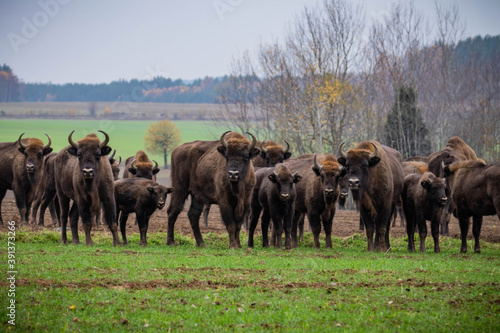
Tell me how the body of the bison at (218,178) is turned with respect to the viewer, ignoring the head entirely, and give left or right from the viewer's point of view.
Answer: facing the viewer and to the right of the viewer

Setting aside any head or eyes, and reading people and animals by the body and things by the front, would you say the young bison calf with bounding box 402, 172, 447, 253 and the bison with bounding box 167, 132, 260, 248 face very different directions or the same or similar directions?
same or similar directions

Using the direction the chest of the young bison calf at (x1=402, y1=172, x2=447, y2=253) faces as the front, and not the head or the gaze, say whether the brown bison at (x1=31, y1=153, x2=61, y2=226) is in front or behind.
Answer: behind

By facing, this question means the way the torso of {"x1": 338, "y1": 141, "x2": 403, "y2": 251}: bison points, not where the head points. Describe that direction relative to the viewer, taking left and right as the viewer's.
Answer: facing the viewer and to the left of the viewer

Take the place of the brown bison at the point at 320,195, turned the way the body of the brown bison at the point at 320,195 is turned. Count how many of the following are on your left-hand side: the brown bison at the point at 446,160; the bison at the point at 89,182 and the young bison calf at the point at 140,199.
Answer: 1

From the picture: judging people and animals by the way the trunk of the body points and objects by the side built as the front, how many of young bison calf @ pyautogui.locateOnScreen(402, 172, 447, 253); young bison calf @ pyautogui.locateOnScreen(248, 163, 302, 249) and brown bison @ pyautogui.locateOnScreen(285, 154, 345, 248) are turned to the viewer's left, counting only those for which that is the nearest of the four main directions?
0

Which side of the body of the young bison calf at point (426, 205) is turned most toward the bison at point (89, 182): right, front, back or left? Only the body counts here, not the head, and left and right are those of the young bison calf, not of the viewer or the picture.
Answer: right

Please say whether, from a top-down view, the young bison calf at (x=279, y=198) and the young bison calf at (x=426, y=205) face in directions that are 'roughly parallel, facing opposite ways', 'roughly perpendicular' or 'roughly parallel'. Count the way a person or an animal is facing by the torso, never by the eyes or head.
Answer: roughly parallel

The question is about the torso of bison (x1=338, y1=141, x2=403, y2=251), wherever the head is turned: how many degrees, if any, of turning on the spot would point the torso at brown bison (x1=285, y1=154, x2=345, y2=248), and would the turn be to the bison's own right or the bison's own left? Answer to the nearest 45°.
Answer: approximately 45° to the bison's own right

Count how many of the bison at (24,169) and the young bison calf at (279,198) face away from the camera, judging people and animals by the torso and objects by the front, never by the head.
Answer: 0

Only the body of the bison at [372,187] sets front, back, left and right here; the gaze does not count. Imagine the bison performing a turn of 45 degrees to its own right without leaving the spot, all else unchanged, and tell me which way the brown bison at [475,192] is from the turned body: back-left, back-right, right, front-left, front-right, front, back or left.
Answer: back

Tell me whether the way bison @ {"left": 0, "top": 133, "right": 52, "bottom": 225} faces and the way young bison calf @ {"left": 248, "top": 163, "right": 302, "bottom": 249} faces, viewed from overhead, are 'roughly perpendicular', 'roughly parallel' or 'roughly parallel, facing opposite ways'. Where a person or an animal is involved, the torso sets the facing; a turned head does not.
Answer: roughly parallel
